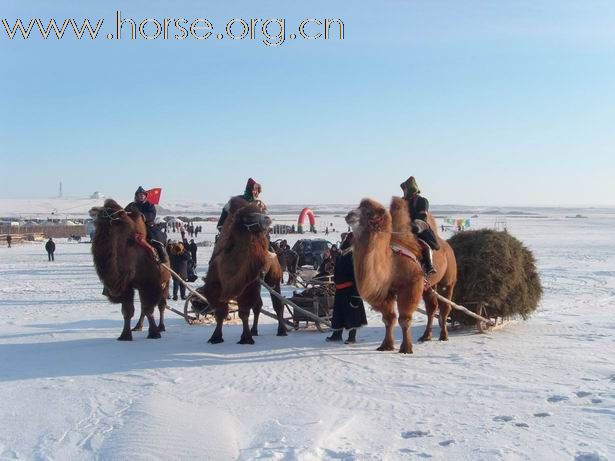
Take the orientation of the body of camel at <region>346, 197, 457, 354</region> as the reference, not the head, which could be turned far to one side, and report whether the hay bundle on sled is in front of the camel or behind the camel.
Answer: behind

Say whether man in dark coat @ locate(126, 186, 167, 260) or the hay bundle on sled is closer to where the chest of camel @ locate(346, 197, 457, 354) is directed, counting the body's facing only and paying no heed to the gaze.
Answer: the man in dark coat

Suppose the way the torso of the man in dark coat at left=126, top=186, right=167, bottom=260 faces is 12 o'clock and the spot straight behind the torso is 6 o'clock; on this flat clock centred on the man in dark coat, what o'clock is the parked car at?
The parked car is roughly at 5 o'clock from the man in dark coat.

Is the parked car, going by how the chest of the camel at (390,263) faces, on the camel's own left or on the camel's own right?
on the camel's own right

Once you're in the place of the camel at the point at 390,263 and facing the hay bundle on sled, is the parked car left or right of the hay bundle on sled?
left

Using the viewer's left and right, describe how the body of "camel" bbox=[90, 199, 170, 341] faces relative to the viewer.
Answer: facing the viewer and to the left of the viewer

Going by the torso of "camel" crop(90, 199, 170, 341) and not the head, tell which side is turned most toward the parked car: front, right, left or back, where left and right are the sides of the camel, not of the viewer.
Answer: back

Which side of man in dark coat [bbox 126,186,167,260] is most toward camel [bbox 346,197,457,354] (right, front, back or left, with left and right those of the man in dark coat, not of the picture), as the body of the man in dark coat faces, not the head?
left

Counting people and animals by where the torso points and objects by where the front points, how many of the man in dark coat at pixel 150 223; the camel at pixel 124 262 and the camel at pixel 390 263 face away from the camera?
0

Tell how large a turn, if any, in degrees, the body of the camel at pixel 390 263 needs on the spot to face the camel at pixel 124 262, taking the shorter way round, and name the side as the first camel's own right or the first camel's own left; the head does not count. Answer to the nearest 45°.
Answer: approximately 45° to the first camel's own right

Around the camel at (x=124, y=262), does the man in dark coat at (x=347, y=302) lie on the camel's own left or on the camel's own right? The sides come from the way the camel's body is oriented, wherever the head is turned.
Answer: on the camel's own left
